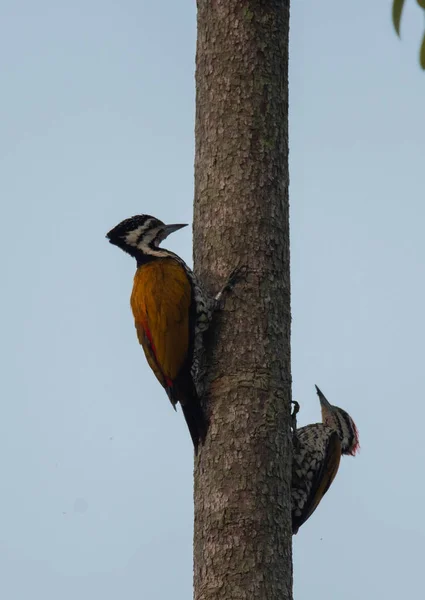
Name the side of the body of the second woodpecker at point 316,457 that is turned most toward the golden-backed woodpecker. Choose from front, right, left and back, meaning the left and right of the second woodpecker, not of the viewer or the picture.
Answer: front

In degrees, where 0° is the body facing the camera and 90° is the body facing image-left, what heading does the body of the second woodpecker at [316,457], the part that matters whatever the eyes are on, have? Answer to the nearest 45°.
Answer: approximately 90°
